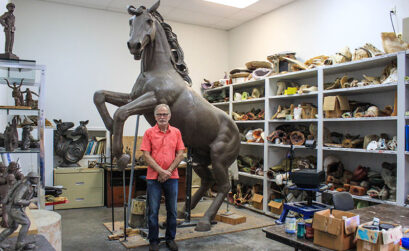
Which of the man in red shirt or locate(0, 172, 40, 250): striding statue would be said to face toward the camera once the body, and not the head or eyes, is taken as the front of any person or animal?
the man in red shirt

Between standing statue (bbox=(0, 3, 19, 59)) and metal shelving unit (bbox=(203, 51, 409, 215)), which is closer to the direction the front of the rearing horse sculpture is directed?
the standing statue

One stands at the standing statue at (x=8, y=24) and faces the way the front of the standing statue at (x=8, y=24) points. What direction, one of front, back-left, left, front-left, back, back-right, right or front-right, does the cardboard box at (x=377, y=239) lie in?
front

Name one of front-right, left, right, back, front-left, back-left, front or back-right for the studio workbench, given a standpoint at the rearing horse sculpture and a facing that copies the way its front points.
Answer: left

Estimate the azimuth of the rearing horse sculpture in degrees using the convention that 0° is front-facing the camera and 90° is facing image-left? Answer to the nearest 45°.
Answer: approximately 45°

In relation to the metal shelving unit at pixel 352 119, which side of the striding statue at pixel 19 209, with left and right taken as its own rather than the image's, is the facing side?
front

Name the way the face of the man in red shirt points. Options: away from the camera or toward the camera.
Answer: toward the camera

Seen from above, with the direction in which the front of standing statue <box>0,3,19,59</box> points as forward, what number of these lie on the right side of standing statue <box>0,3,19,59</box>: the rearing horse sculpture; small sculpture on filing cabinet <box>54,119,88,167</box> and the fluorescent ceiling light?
0

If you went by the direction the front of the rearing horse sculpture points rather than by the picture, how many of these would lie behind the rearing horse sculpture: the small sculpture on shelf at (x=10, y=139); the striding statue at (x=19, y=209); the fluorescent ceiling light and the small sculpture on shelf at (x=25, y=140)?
1

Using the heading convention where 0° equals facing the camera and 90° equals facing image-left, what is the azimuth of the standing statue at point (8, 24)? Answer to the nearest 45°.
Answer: approximately 315°

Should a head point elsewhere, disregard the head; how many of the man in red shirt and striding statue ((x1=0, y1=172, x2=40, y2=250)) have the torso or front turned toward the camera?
1

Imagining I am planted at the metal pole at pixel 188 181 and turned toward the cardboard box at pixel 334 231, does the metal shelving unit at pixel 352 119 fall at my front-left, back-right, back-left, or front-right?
front-left

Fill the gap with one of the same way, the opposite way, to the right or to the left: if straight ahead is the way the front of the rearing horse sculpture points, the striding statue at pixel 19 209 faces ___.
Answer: the opposite way

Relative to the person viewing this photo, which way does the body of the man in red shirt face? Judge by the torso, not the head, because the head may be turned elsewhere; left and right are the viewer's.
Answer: facing the viewer

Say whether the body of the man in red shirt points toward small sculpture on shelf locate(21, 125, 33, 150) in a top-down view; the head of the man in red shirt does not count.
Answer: no

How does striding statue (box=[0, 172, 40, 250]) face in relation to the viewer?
to the viewer's right

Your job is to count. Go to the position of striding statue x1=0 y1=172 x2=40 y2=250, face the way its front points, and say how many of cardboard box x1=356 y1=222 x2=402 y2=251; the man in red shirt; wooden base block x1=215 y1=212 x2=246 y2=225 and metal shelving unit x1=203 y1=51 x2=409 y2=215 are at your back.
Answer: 0

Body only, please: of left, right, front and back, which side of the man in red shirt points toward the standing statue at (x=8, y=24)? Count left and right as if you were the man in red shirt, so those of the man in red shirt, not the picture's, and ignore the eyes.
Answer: right
